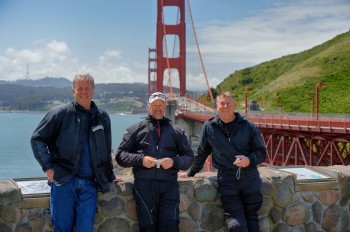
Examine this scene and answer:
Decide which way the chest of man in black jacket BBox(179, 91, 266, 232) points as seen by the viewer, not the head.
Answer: toward the camera

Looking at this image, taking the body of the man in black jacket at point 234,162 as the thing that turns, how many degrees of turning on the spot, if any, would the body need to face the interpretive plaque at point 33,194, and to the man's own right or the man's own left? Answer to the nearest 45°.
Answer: approximately 90° to the man's own right

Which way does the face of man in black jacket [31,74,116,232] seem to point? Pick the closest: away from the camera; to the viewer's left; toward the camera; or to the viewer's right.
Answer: toward the camera

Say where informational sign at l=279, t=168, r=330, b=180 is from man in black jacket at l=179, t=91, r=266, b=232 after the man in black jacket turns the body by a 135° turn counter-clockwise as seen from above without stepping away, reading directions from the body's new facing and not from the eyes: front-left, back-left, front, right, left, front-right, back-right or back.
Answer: front

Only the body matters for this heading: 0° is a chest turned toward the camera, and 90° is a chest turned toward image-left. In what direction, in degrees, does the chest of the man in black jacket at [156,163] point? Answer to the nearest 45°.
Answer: approximately 0°

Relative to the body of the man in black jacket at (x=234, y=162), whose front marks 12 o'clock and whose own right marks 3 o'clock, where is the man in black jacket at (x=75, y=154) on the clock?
the man in black jacket at (x=75, y=154) is roughly at 2 o'clock from the man in black jacket at (x=234, y=162).

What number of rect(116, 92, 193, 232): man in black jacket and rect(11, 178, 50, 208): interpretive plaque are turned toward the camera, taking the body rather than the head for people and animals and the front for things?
2

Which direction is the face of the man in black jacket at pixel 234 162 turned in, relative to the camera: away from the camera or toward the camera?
toward the camera

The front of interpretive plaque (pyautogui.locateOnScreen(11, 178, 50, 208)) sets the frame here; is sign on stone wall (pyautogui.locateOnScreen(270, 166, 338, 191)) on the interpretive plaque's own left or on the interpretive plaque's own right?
on the interpretive plaque's own left

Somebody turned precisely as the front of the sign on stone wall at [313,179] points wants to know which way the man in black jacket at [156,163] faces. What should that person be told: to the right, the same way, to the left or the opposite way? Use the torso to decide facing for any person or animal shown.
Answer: the same way

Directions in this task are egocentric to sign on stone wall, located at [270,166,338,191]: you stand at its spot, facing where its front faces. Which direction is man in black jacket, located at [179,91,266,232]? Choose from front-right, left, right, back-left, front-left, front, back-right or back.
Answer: front-right

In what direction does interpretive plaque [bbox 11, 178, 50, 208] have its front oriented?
toward the camera

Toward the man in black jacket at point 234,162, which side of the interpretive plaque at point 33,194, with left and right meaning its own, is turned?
left

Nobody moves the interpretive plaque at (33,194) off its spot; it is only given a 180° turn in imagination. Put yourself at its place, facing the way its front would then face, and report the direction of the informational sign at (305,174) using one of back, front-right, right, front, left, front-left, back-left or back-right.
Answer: right

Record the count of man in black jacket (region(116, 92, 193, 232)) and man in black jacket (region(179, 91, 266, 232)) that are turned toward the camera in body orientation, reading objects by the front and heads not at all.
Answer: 2
